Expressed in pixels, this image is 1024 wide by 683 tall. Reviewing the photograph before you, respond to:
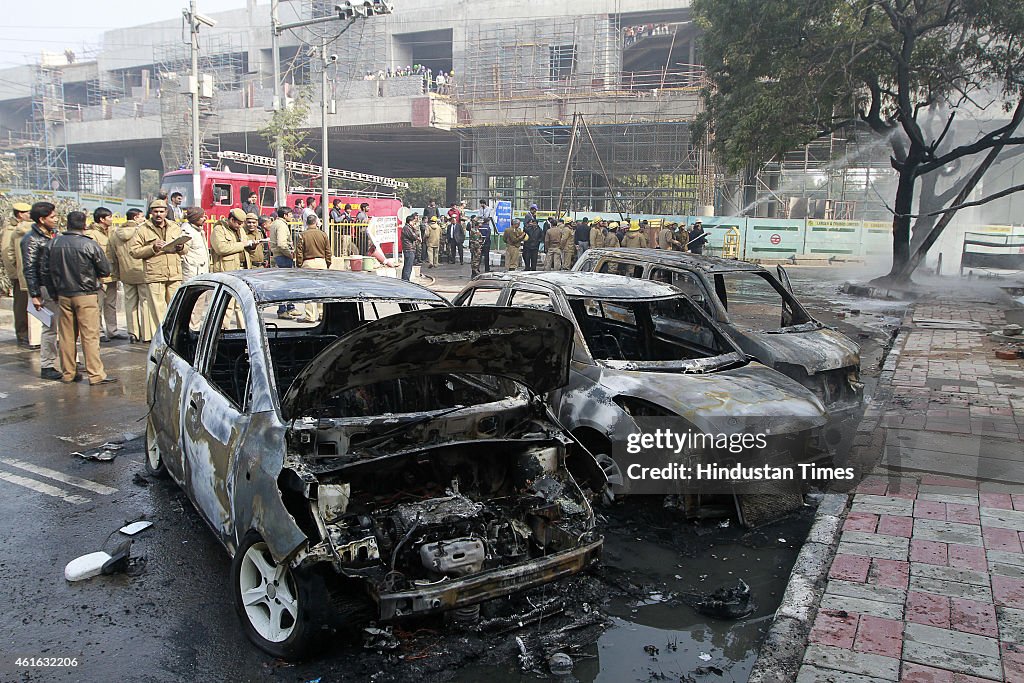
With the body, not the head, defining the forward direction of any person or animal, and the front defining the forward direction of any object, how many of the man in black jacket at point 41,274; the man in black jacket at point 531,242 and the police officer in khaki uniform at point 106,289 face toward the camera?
1

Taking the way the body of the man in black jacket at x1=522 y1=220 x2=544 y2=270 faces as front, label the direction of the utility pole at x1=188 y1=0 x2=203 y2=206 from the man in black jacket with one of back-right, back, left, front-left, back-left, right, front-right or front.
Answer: right

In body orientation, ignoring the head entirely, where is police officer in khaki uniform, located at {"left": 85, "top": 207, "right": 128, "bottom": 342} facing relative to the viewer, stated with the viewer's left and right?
facing to the right of the viewer

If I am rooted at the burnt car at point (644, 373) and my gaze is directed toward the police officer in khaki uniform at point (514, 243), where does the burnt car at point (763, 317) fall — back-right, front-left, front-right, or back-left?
front-right

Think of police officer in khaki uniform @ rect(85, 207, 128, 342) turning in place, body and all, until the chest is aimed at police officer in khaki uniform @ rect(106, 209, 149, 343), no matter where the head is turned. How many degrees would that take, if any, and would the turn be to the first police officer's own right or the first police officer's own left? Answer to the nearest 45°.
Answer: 0° — they already face them

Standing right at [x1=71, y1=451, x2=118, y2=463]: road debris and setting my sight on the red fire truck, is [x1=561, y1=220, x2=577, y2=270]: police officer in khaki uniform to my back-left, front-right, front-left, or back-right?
front-right

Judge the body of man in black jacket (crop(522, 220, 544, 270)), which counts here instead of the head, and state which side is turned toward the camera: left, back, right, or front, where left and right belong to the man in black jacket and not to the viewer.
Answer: front

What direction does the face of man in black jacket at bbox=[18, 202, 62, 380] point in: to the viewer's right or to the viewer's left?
to the viewer's right

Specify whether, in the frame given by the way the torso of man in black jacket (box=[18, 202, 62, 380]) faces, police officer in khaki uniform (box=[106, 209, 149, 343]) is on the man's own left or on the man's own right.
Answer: on the man's own left

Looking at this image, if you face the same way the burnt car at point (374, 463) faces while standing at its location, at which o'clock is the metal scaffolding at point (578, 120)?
The metal scaffolding is roughly at 8 o'clock from the burnt car.

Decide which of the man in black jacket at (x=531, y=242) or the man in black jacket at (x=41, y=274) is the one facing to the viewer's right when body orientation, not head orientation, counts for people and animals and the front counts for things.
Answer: the man in black jacket at (x=41, y=274)

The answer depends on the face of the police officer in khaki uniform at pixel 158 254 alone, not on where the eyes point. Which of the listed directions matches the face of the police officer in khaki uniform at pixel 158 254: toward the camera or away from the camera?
toward the camera
